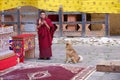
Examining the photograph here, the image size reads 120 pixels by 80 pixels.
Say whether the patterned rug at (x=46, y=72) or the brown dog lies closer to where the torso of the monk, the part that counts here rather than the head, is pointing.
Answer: the patterned rug

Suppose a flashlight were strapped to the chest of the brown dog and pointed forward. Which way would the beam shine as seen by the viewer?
to the viewer's left

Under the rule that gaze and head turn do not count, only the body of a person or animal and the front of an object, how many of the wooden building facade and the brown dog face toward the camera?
1

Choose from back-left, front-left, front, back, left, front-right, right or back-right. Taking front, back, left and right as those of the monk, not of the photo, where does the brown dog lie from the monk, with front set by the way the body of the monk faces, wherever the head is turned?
left

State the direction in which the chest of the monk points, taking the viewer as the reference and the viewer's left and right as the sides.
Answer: facing the viewer and to the left of the viewer

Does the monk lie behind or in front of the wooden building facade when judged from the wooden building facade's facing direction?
in front

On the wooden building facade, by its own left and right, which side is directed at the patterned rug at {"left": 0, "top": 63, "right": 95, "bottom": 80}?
front

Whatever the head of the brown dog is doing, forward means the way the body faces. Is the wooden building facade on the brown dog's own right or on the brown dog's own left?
on the brown dog's own right

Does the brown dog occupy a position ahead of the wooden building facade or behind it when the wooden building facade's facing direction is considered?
ahead
